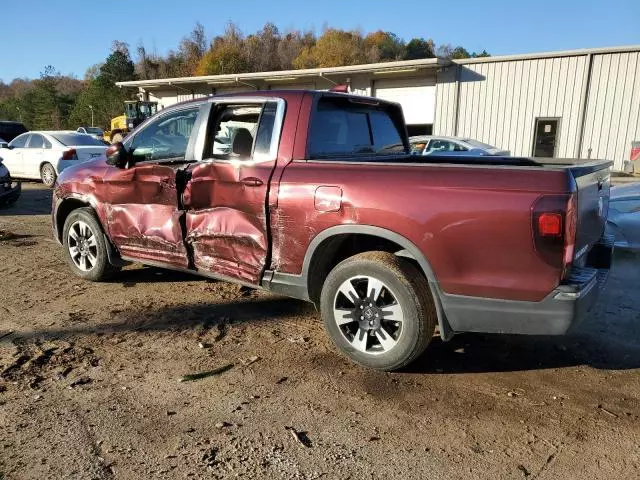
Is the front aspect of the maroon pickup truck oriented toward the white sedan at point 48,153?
yes

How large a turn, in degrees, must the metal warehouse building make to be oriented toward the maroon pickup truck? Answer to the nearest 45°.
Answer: approximately 45° to its left

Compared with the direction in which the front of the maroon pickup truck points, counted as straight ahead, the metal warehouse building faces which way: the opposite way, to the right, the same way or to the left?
to the left

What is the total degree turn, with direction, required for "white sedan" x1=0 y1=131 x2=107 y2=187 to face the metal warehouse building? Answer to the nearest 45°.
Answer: approximately 135° to its right

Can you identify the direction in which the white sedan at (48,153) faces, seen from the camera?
facing away from the viewer and to the left of the viewer

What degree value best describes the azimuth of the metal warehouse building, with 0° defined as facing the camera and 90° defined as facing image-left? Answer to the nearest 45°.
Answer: approximately 45°

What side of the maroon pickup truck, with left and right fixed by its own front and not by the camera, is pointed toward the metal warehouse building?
right

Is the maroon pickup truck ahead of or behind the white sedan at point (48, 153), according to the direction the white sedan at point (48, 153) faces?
behind

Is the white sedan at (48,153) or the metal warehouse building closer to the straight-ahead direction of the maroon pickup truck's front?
the white sedan

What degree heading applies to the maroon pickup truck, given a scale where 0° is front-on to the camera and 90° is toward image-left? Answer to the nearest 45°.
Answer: approximately 135°
